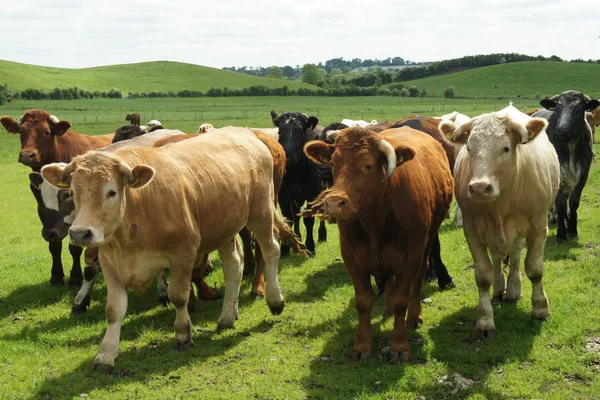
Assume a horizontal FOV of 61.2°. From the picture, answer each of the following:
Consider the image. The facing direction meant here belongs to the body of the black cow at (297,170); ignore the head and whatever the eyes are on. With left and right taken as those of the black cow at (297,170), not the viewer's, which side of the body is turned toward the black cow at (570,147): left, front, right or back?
left

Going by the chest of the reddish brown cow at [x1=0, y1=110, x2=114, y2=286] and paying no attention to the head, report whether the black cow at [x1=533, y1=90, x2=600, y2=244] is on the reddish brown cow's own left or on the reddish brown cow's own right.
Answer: on the reddish brown cow's own left

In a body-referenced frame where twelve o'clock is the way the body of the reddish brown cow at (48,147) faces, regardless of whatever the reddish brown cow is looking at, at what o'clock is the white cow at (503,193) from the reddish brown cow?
The white cow is roughly at 9 o'clock from the reddish brown cow.

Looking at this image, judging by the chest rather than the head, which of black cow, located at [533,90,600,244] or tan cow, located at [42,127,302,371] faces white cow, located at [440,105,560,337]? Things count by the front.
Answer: the black cow

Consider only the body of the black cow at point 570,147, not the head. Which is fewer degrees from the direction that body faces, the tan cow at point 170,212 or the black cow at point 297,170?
the tan cow

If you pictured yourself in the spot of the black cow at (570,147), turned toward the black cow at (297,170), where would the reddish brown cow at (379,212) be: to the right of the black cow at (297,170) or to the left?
left

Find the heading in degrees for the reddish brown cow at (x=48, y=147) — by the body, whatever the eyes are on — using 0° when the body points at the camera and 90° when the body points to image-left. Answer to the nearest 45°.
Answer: approximately 45°

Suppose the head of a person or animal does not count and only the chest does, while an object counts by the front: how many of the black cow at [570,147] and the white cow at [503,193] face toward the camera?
2

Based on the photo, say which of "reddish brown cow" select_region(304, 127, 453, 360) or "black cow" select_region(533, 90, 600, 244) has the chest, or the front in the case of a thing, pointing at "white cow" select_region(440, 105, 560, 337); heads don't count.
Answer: the black cow
